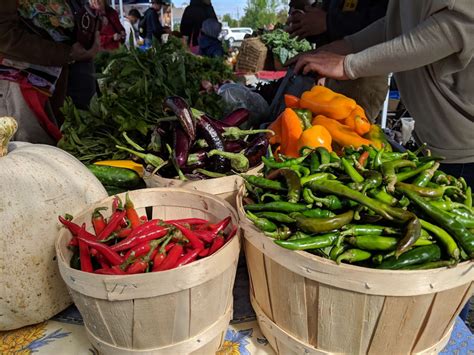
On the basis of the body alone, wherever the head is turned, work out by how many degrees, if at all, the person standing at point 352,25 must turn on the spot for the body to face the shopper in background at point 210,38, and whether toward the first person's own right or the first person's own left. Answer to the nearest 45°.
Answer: approximately 45° to the first person's own right

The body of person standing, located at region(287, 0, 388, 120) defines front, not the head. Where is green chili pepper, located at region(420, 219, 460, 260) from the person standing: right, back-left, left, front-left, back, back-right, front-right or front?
left

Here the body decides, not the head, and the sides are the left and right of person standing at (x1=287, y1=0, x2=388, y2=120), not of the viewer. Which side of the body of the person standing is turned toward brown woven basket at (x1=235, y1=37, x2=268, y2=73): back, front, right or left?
right

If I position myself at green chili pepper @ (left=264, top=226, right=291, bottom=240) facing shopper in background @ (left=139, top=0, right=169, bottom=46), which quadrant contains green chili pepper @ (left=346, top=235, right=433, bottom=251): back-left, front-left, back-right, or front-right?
back-right
